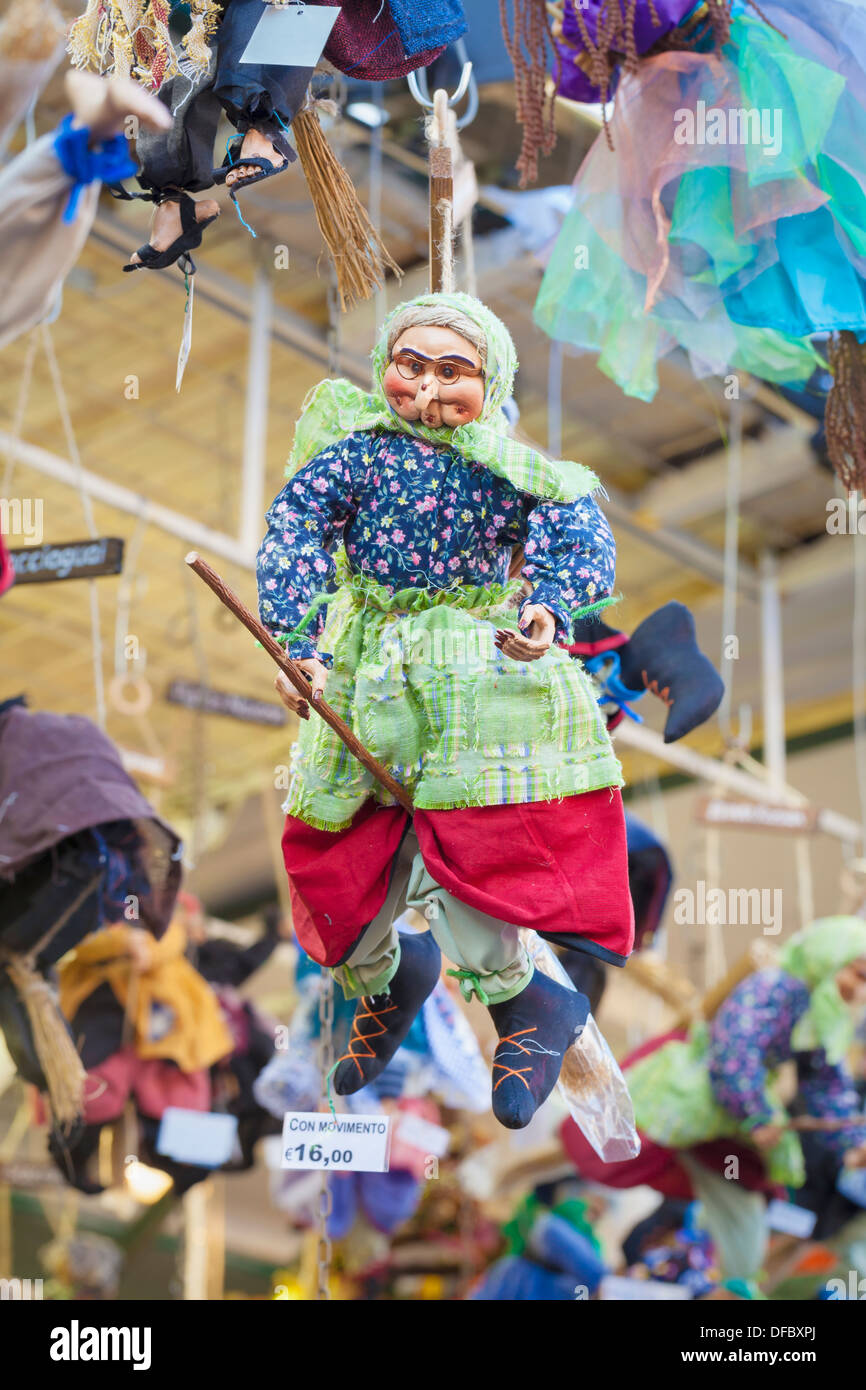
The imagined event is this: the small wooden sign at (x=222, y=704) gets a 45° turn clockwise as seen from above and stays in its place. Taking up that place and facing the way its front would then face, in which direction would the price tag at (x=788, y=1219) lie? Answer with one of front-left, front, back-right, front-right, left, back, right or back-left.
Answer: back-left

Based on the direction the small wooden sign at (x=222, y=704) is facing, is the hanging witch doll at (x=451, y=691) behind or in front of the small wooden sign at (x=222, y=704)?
in front

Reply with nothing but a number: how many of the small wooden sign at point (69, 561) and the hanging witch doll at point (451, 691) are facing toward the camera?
2

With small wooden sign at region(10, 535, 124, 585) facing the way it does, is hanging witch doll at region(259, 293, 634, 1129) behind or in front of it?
in front

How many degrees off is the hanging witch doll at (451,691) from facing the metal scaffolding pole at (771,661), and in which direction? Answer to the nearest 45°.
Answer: approximately 180°
